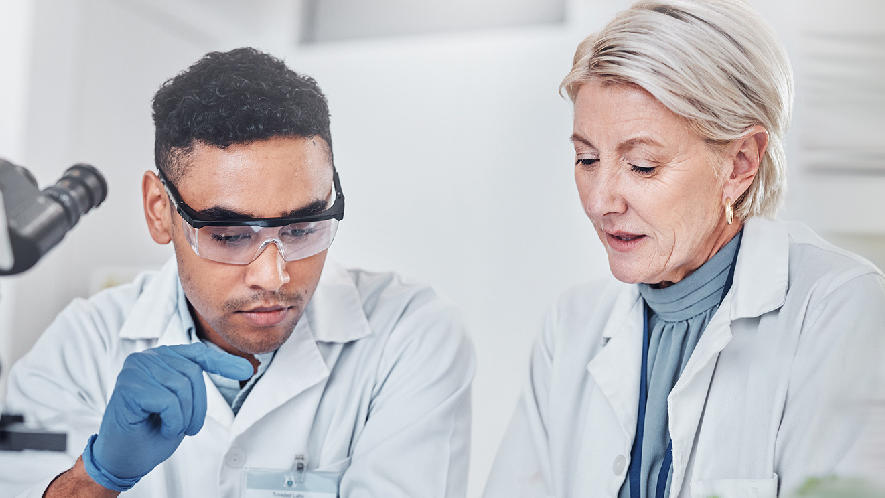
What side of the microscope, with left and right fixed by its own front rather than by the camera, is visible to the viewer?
right

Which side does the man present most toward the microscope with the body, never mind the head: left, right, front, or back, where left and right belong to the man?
right

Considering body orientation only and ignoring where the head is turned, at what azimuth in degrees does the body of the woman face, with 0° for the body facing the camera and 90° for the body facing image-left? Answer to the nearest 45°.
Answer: approximately 45°

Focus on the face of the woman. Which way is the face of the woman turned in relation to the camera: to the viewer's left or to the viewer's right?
to the viewer's left

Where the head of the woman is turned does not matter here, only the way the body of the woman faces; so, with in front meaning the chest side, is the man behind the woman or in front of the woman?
in front

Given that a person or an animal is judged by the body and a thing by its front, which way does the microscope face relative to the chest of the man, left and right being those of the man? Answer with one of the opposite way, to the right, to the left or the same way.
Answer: to the left
